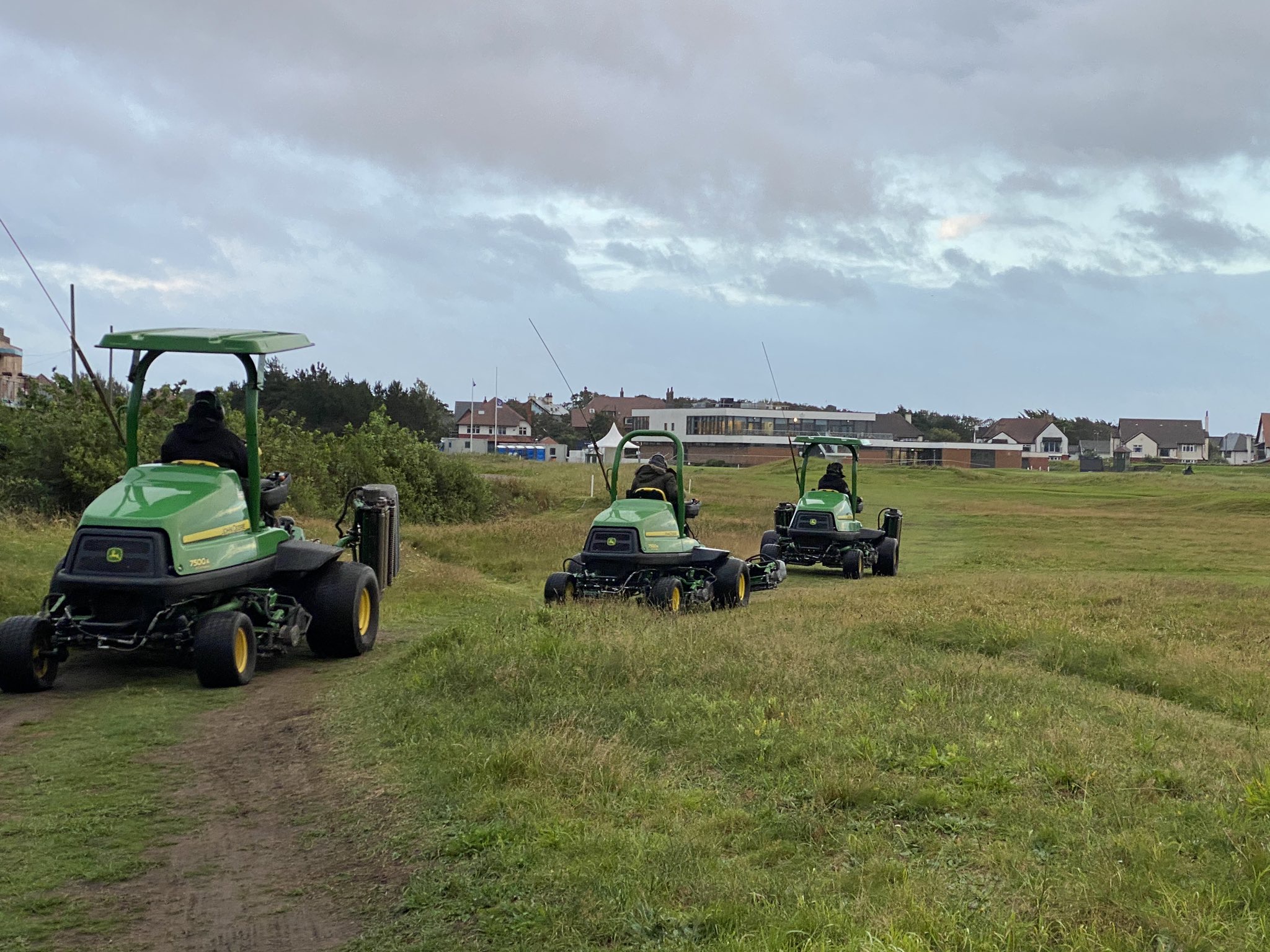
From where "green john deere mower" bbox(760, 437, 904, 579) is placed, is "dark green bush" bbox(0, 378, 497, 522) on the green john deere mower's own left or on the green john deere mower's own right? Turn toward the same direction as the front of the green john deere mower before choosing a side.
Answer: on the green john deere mower's own left

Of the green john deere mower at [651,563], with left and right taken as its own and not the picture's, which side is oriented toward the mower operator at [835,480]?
front

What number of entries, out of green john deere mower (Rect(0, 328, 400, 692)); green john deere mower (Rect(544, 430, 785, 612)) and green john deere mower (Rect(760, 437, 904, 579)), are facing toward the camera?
0

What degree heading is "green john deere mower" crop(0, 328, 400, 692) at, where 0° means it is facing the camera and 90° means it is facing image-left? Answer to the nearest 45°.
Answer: approximately 225°

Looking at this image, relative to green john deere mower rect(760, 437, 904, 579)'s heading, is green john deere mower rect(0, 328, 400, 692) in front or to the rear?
to the rear

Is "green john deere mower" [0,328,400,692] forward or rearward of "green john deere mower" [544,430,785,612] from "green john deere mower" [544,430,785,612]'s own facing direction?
rearward

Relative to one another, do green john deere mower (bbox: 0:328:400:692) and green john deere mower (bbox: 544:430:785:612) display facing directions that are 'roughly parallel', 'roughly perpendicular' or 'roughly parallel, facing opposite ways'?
roughly parallel

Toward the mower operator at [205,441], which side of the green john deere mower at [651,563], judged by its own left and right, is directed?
back

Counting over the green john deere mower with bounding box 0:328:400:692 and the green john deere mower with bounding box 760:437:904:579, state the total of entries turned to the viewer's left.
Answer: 0

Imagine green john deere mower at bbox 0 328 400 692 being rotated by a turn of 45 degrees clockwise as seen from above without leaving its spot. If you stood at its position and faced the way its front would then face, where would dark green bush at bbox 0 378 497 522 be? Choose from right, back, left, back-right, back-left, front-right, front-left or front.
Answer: left

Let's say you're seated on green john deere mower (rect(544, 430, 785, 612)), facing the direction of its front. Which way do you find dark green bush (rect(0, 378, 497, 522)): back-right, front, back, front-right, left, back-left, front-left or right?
left

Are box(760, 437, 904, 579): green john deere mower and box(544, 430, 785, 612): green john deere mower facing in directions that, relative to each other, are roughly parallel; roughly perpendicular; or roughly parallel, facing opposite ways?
roughly parallel

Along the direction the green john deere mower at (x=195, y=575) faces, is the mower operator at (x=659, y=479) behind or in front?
in front

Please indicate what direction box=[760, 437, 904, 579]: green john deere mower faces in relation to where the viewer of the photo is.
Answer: facing away from the viewer and to the right of the viewer

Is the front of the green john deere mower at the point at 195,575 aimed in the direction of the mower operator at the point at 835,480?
yes
